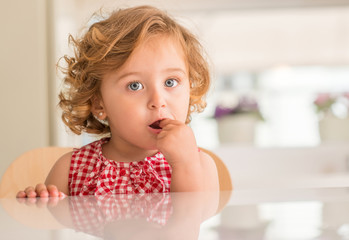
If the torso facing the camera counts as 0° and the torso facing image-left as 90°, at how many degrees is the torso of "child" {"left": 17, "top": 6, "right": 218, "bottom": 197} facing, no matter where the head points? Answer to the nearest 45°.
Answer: approximately 0°

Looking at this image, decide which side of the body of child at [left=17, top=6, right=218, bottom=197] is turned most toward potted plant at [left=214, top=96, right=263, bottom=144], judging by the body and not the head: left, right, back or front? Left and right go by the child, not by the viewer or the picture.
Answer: back
